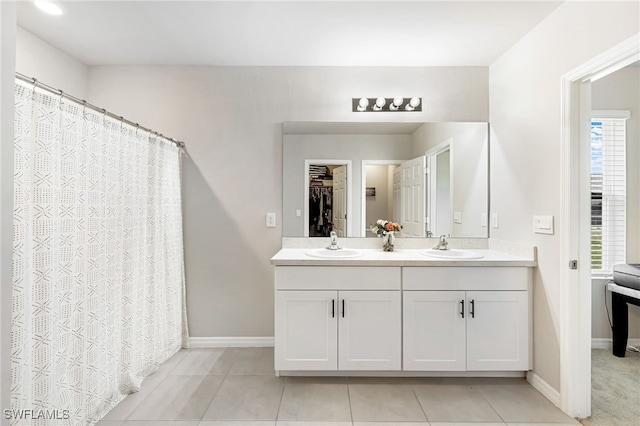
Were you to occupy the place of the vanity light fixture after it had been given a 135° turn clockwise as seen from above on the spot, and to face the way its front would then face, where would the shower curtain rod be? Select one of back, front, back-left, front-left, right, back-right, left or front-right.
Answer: left

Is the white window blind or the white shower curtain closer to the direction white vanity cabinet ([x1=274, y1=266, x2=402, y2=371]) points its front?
the white shower curtain

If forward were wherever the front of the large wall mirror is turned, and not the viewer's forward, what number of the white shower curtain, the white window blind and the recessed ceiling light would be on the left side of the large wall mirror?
1

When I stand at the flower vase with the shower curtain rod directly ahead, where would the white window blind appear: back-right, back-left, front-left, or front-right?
back-left

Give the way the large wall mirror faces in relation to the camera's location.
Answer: facing the viewer

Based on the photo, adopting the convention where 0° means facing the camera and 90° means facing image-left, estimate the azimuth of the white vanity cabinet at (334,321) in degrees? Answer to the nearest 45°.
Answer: approximately 0°

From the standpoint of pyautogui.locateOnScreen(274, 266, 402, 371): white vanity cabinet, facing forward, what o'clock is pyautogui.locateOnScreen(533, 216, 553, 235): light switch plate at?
The light switch plate is roughly at 9 o'clock from the white vanity cabinet.

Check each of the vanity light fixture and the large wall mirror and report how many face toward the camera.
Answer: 2

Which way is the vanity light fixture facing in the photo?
toward the camera

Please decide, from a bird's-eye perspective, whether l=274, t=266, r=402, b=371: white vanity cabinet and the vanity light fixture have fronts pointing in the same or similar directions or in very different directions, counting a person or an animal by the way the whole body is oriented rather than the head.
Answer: same or similar directions

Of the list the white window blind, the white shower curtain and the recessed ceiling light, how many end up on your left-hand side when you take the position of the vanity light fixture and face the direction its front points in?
1

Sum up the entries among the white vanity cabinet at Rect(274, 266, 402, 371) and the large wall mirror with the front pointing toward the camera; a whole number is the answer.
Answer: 2

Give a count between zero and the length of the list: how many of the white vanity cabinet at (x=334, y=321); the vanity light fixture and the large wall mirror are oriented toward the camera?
3

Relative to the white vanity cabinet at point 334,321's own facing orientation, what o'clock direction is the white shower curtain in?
The white shower curtain is roughly at 2 o'clock from the white vanity cabinet.
